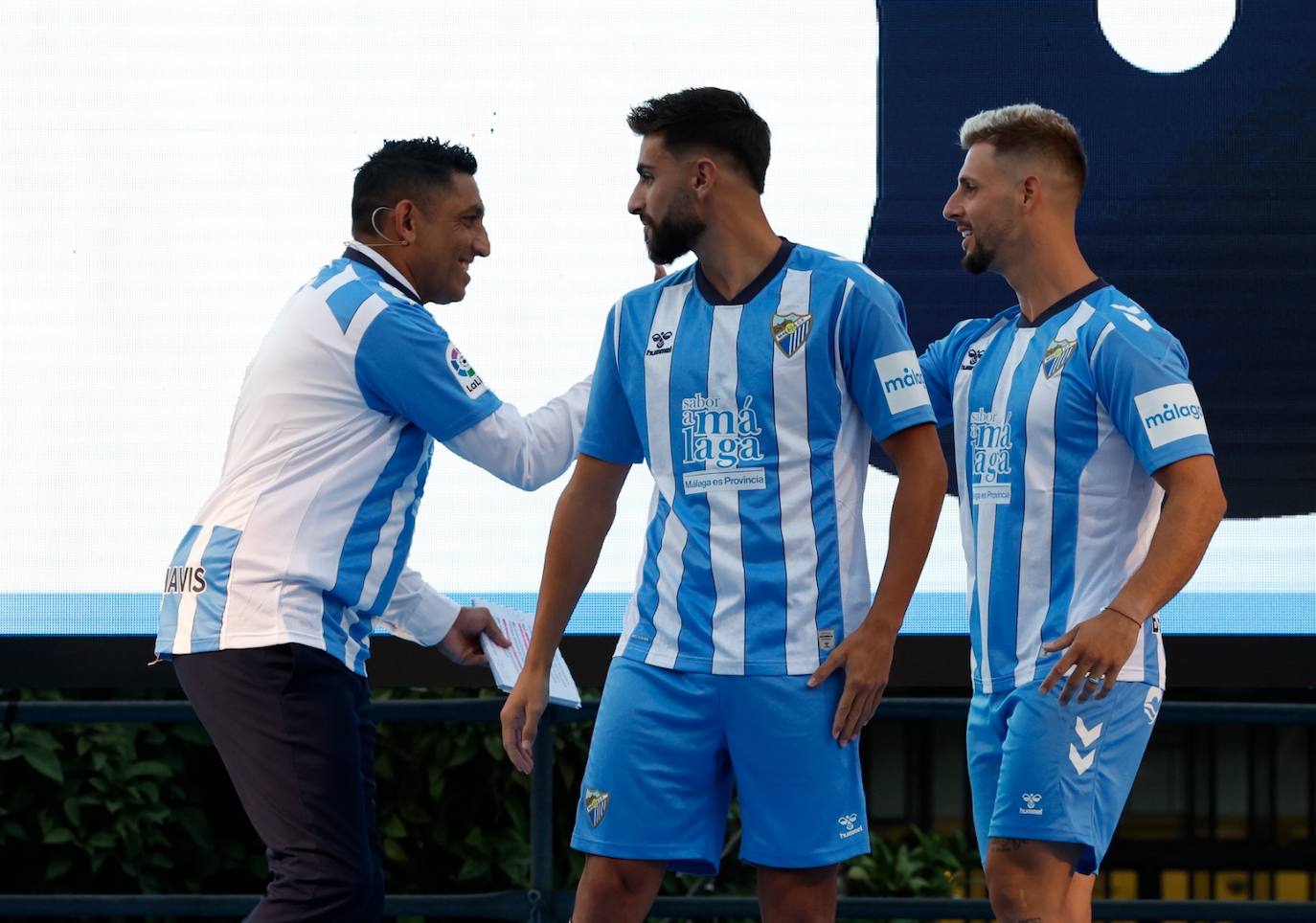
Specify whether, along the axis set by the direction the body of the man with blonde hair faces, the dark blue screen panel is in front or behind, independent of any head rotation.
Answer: behind

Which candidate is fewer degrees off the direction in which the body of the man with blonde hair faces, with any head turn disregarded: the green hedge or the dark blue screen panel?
the green hedge

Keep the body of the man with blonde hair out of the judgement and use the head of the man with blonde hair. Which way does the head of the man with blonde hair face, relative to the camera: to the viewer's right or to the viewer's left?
to the viewer's left

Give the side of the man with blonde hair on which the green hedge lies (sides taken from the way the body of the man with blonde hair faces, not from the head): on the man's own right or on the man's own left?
on the man's own right

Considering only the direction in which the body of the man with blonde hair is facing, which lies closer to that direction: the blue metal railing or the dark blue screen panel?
the blue metal railing

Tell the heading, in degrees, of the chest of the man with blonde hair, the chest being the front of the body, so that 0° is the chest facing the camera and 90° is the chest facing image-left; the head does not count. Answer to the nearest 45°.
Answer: approximately 45°
